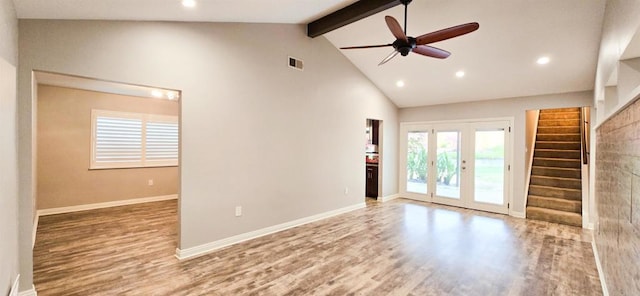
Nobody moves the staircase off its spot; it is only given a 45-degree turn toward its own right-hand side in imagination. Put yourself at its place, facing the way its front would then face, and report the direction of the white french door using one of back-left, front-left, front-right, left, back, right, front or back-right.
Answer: front

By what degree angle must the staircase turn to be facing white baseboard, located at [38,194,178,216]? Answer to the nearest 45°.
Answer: approximately 45° to its right

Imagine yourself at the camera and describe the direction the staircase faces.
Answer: facing the viewer

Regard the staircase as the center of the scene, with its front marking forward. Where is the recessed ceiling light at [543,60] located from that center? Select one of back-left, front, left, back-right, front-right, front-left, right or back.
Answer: front

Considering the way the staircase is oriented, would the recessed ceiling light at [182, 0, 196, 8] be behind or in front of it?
in front

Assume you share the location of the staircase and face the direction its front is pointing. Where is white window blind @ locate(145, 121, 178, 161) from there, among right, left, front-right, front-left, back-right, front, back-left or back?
front-right

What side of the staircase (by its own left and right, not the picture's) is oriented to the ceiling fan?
front
